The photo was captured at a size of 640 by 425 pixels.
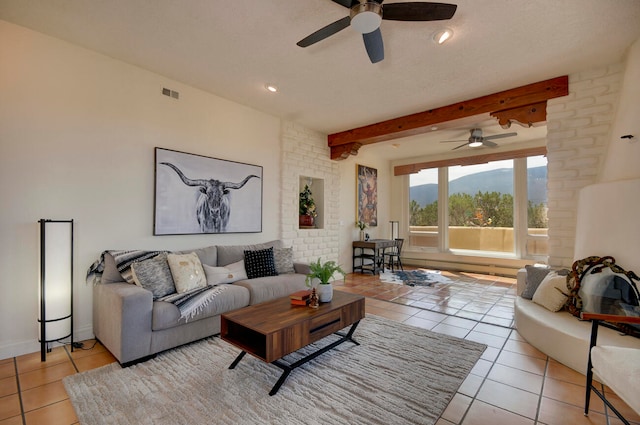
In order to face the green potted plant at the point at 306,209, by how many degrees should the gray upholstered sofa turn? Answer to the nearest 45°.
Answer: approximately 90° to its left

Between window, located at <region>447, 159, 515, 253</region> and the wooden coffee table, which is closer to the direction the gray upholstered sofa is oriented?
the wooden coffee table

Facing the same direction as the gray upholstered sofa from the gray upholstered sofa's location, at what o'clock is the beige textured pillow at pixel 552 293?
The beige textured pillow is roughly at 11 o'clock from the gray upholstered sofa.

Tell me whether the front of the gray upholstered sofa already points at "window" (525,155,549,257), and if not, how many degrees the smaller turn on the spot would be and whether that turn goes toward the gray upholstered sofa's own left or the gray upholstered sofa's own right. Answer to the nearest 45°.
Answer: approximately 45° to the gray upholstered sofa's own left

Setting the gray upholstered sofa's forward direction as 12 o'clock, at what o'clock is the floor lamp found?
The floor lamp is roughly at 3 o'clock from the gray upholstered sofa.

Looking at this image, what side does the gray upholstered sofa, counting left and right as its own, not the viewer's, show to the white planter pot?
front

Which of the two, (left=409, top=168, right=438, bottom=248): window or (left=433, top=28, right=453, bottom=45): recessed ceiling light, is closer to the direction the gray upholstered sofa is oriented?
the recessed ceiling light

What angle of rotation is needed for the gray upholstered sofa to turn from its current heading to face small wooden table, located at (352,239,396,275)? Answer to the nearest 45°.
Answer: approximately 90° to its left

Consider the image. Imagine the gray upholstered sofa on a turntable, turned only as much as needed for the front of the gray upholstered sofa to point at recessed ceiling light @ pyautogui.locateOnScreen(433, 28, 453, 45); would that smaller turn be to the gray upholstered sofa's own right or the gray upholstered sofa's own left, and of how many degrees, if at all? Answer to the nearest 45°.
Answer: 0° — it already faces it

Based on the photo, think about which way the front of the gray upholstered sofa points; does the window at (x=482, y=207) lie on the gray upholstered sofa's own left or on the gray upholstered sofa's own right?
on the gray upholstered sofa's own left
